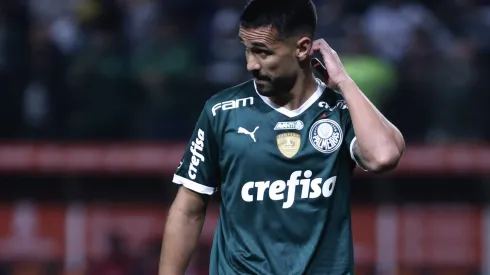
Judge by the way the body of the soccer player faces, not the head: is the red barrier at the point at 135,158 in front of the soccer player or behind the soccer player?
behind

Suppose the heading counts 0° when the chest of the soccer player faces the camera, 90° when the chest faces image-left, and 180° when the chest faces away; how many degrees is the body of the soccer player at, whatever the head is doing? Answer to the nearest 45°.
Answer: approximately 0°
